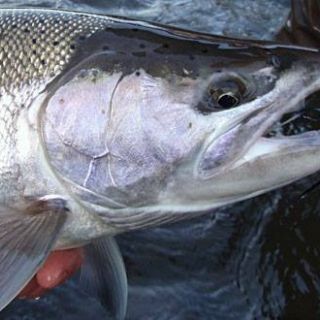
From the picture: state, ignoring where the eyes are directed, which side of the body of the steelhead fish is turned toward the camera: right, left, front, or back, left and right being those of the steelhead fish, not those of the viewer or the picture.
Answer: right
